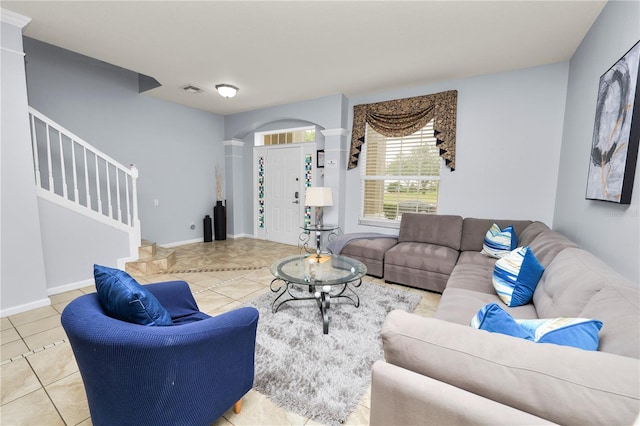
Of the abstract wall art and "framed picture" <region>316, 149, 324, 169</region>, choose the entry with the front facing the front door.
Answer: the abstract wall art

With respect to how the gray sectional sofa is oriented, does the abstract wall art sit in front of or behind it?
behind

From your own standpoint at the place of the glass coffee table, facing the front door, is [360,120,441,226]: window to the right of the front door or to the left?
right

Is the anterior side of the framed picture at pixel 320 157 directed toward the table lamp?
yes

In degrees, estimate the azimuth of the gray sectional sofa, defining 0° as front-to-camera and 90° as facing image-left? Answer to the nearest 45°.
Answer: approximately 45°

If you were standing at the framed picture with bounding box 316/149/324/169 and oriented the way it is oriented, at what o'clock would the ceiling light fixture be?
The ceiling light fixture is roughly at 2 o'clock from the framed picture.

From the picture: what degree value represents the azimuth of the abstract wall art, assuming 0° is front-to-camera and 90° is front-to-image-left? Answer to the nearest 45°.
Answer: approximately 90°

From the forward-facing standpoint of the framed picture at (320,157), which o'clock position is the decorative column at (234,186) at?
The decorative column is roughly at 4 o'clock from the framed picture.

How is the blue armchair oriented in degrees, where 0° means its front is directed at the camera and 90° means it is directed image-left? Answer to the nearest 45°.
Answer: approximately 225°

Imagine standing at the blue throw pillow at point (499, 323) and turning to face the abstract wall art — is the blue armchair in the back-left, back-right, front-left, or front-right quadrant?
back-left
